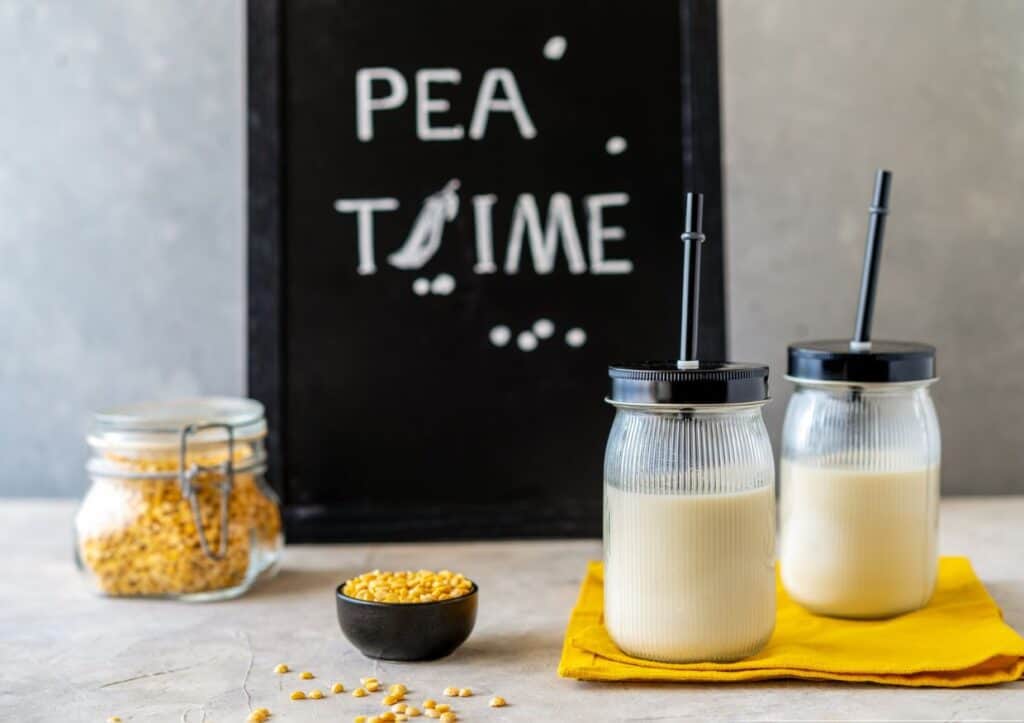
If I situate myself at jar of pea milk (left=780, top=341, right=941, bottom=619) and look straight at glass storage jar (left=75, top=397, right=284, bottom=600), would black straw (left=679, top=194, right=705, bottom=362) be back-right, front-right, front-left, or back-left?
front-left

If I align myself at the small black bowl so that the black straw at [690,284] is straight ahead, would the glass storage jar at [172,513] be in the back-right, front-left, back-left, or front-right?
back-left

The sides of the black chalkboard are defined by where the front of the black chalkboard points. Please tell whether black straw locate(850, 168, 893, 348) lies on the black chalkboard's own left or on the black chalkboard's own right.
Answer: on the black chalkboard's own left

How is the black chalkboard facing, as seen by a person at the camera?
facing the viewer

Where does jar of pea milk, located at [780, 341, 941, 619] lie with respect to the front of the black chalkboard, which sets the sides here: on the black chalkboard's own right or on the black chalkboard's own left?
on the black chalkboard's own left

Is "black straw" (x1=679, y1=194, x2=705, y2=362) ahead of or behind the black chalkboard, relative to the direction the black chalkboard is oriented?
ahead

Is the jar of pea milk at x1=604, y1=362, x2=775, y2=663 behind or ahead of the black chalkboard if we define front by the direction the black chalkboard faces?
ahead

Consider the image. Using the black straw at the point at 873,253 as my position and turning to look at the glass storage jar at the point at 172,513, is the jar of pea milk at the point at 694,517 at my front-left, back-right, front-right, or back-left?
front-left
